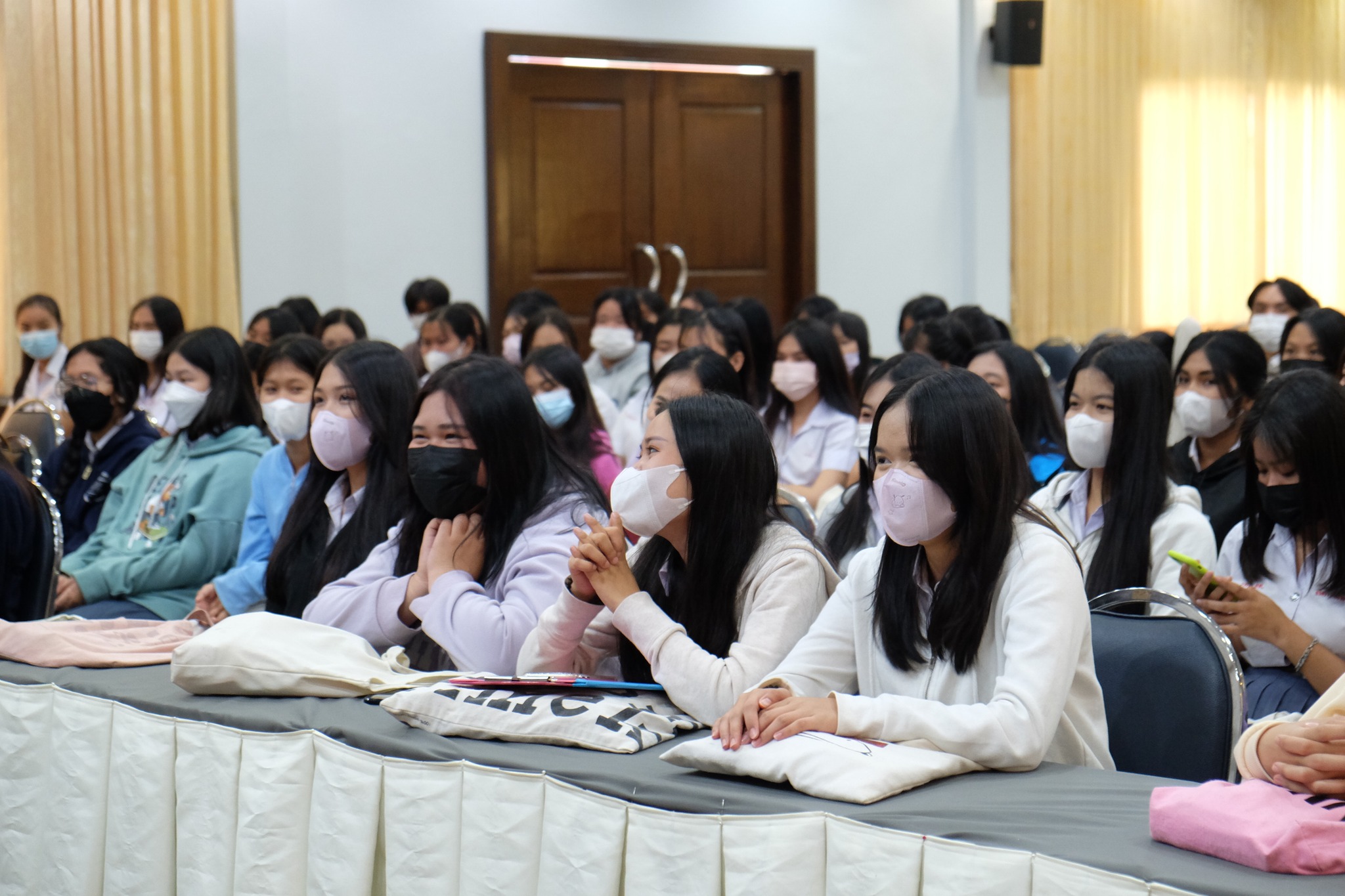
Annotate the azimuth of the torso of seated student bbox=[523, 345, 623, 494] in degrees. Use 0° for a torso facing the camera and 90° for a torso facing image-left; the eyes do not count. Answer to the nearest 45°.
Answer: approximately 45°

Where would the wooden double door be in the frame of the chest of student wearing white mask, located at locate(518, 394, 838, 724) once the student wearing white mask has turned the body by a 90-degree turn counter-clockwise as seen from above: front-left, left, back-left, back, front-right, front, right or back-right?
back-left

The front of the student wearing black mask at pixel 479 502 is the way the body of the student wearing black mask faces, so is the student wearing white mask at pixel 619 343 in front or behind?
behind

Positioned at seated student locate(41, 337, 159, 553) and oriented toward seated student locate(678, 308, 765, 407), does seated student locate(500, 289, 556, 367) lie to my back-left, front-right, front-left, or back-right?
front-left

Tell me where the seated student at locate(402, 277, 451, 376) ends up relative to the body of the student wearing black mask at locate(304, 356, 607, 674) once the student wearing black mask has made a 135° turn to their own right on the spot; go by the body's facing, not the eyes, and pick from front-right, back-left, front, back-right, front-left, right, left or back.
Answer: front

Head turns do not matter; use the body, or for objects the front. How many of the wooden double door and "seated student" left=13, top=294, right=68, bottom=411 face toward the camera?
2

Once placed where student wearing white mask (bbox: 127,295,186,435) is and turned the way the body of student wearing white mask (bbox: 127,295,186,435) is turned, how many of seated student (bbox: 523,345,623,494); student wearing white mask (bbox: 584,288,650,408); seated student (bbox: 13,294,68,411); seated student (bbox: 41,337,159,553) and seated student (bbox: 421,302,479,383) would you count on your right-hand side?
1

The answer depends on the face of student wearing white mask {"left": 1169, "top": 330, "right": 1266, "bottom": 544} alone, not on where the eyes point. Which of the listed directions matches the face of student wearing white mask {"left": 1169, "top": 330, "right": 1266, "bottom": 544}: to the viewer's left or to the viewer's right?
to the viewer's left

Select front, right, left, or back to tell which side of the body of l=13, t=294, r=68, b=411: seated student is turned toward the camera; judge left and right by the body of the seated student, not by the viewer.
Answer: front

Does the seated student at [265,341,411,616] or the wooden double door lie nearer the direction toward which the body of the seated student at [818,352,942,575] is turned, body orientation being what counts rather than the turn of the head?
the seated student

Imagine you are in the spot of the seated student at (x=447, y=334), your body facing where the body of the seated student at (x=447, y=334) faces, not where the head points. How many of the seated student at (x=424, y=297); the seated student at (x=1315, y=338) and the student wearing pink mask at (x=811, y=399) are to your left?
2

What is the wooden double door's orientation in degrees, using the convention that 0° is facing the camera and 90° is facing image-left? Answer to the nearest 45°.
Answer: approximately 0°

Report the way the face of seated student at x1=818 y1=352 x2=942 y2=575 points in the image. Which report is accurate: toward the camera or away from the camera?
toward the camera

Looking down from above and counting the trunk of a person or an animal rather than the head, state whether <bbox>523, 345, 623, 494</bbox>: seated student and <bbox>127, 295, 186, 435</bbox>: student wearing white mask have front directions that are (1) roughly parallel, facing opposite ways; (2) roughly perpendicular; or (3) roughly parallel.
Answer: roughly parallel

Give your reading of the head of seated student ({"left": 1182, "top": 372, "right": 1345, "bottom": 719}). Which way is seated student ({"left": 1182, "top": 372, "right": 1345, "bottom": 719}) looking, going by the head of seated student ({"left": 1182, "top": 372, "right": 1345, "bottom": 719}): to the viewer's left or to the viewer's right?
to the viewer's left
